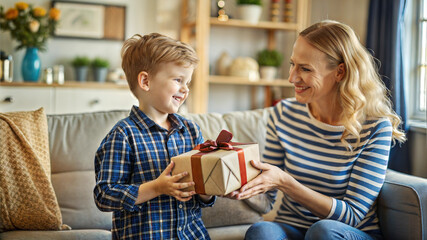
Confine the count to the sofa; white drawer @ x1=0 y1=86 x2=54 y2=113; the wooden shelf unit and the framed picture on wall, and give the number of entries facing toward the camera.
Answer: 4

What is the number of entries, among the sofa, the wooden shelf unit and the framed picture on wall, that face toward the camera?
3

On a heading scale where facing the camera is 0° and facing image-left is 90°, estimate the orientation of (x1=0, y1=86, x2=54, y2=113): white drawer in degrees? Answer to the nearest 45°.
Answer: approximately 0°

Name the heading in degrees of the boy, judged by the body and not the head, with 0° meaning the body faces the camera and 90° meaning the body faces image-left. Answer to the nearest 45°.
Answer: approximately 315°

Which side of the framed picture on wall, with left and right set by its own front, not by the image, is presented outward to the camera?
front

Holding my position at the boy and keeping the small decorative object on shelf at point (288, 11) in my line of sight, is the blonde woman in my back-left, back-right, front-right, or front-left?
front-right

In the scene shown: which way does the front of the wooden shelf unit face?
toward the camera

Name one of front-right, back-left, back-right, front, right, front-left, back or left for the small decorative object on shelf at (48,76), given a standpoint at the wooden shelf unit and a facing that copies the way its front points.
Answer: right

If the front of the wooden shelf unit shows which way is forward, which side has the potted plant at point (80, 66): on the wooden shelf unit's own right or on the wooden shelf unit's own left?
on the wooden shelf unit's own right

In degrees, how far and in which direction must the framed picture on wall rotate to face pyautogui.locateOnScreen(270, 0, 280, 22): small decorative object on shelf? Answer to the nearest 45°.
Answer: approximately 90° to its left

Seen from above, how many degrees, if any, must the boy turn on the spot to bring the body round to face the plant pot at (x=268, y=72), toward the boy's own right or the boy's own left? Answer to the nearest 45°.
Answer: approximately 135° to the boy's own left

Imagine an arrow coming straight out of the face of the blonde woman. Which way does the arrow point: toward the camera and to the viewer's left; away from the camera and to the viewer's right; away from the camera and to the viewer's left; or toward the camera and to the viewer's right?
toward the camera and to the viewer's left

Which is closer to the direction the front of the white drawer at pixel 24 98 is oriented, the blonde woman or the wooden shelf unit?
the blonde woman
